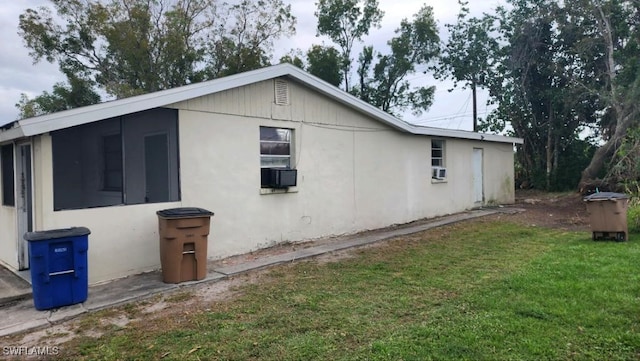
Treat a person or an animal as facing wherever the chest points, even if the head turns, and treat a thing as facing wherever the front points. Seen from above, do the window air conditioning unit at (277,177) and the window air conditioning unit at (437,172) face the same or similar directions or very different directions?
same or similar directions

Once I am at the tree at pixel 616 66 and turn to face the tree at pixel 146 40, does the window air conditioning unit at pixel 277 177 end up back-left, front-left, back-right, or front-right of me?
front-left

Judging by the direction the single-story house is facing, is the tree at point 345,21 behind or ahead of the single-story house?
behind
